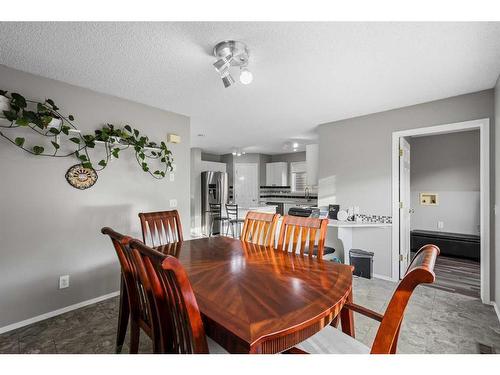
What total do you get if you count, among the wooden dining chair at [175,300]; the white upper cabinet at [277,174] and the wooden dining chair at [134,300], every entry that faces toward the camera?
1

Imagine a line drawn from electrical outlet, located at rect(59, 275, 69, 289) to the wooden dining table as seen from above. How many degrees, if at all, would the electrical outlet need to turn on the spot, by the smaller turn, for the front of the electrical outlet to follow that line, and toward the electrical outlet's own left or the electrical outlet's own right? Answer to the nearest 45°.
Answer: approximately 45° to the electrical outlet's own right

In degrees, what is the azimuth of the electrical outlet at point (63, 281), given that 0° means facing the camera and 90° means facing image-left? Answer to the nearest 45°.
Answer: approximately 315°

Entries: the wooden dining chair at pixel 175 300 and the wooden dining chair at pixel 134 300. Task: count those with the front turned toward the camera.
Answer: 0

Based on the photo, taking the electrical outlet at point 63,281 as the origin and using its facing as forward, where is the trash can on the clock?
The trash can is roughly at 11 o'clock from the electrical outlet.

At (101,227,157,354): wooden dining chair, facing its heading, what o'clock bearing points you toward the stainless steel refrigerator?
The stainless steel refrigerator is roughly at 11 o'clock from the wooden dining chair.

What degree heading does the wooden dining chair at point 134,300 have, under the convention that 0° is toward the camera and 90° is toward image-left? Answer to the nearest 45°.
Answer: approximately 225°

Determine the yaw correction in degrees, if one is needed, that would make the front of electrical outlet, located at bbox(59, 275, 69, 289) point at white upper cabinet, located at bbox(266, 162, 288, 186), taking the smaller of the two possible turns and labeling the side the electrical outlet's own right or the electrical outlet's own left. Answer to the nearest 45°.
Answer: approximately 90° to the electrical outlet's own left

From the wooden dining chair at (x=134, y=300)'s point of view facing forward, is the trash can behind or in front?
in front

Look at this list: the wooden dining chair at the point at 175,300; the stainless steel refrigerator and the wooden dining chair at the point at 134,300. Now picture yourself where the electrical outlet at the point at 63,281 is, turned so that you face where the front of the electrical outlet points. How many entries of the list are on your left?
1

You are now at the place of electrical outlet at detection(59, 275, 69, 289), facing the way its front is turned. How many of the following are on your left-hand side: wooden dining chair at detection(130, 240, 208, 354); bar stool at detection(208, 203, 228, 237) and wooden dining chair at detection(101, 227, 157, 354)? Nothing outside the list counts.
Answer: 1

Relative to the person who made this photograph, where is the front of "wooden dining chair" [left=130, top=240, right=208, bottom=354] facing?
facing away from the viewer and to the right of the viewer

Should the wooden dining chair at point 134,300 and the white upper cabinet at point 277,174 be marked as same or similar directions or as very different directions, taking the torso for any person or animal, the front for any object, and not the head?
very different directions

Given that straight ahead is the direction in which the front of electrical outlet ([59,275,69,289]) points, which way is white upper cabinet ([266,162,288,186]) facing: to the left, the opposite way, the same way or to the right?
to the right

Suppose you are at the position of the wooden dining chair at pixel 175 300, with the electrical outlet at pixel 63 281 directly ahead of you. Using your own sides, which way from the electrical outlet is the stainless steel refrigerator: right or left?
right
